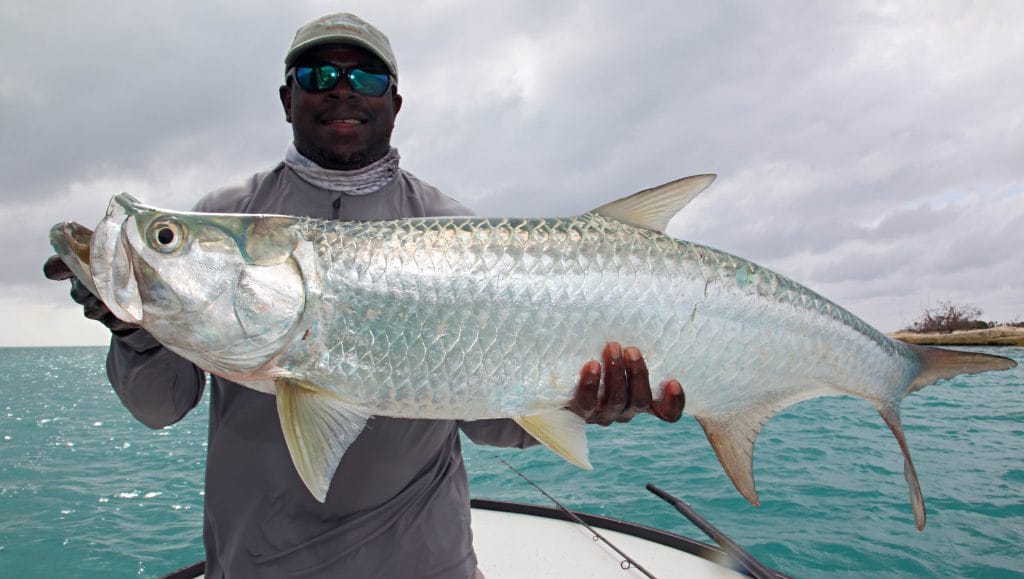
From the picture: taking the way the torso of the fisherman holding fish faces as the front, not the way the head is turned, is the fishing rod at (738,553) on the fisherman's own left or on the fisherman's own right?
on the fisherman's own left

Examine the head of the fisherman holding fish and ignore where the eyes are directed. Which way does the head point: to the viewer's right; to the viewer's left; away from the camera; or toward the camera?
toward the camera

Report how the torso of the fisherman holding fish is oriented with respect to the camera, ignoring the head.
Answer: toward the camera
